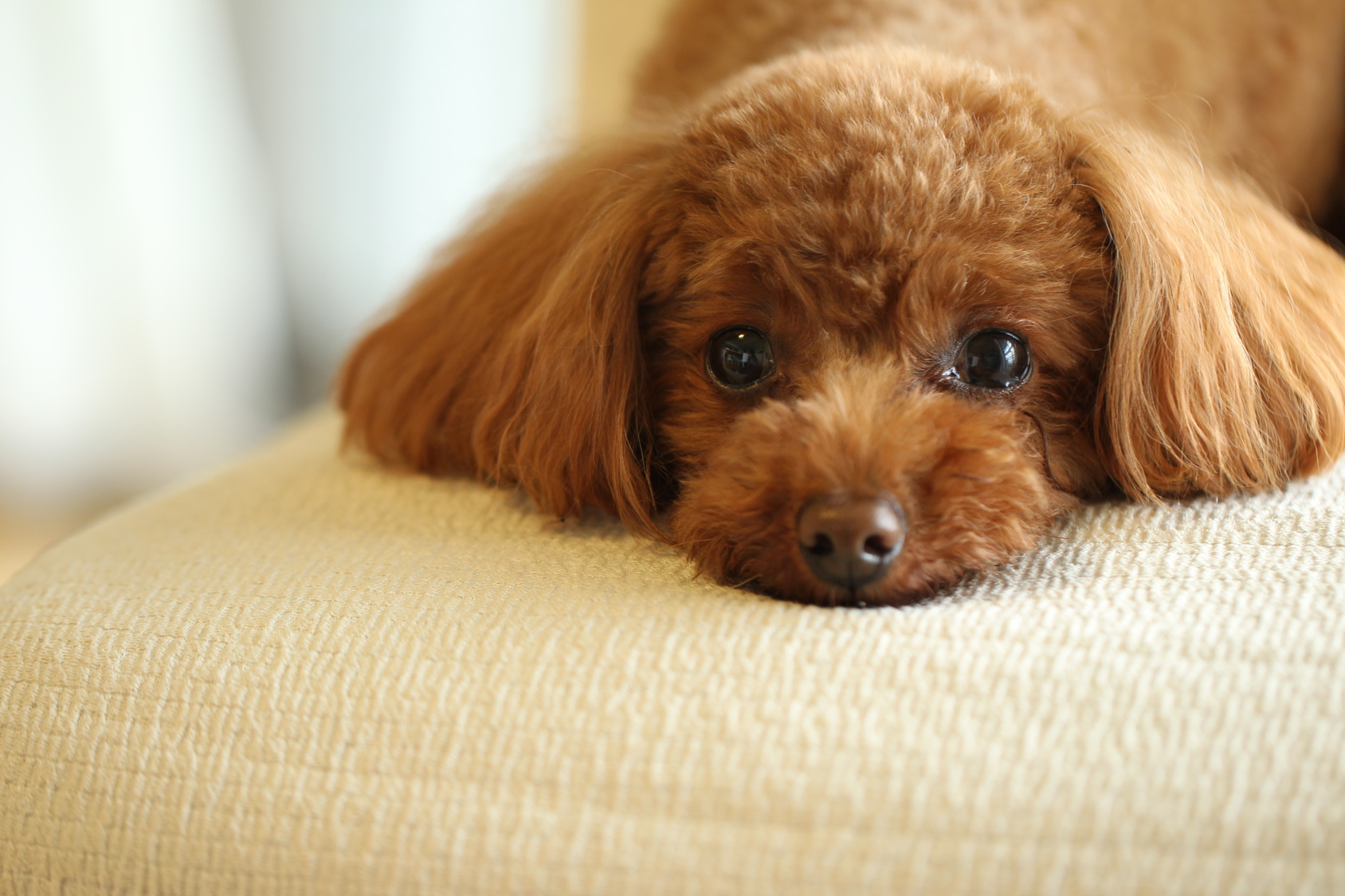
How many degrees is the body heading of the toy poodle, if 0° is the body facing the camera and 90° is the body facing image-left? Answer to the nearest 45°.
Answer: approximately 0°
